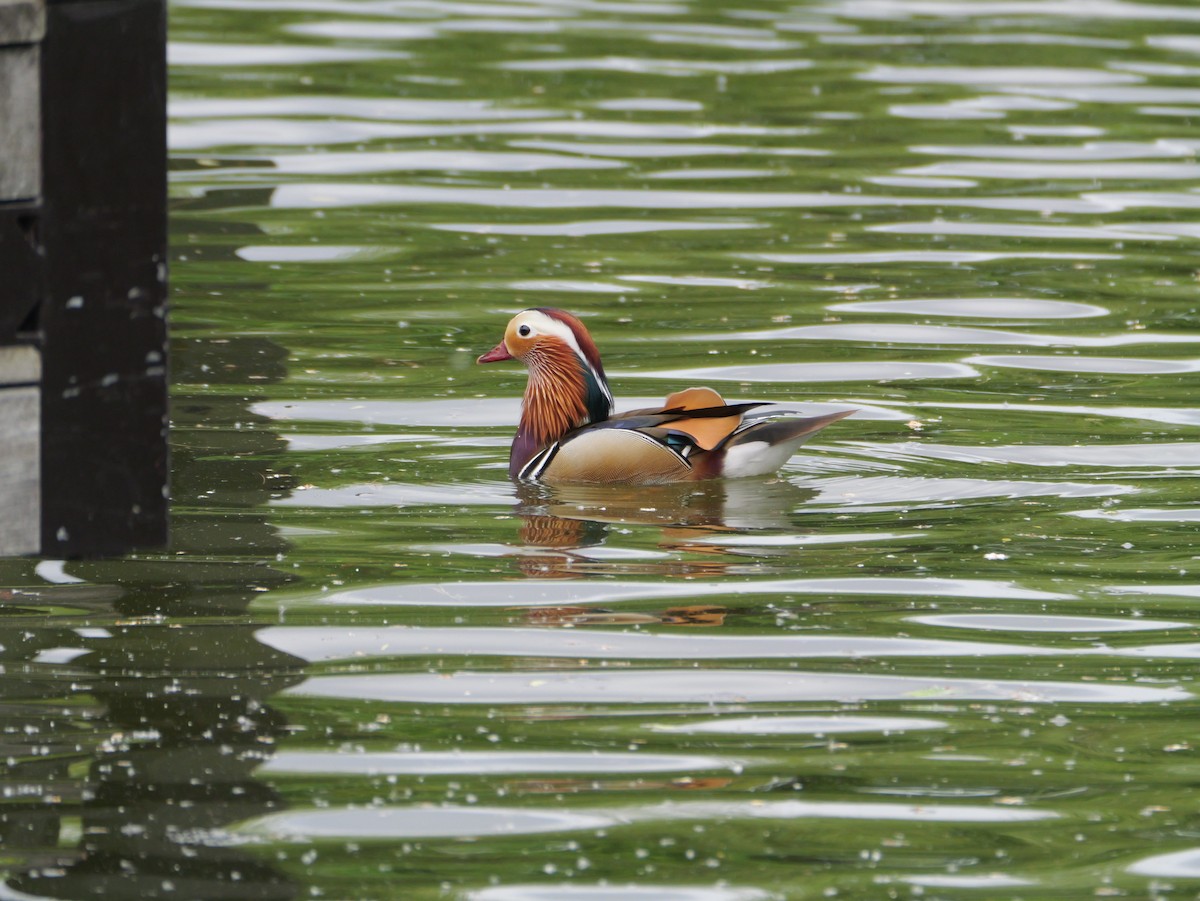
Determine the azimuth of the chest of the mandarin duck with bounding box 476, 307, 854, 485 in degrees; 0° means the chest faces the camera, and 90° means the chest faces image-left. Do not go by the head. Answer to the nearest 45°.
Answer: approximately 90°

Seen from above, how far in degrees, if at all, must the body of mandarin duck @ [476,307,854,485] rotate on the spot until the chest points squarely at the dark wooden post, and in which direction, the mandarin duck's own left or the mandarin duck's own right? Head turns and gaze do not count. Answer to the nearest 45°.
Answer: approximately 45° to the mandarin duck's own left
